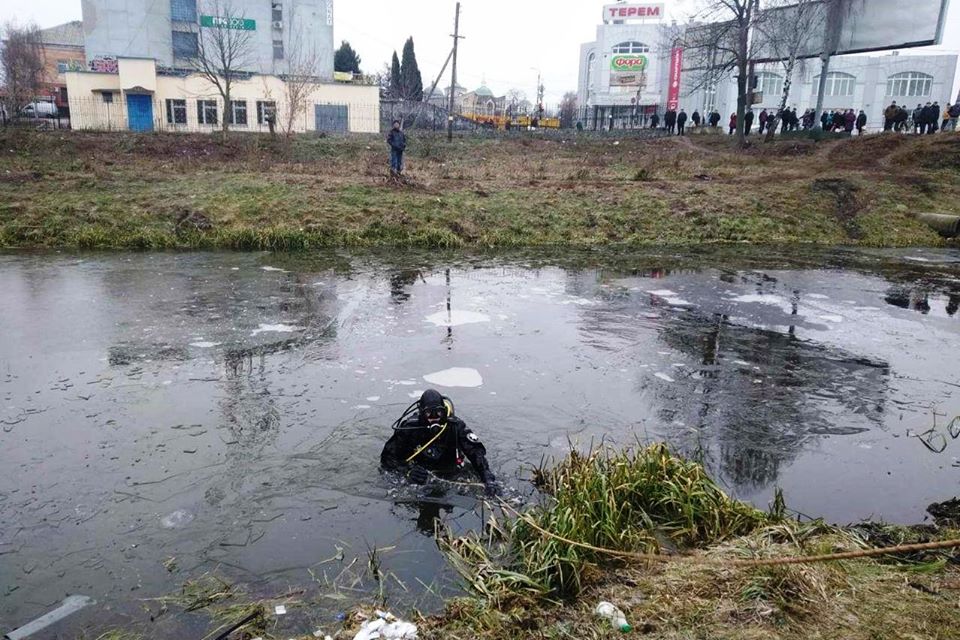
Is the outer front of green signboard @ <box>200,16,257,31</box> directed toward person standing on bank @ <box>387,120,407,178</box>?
yes

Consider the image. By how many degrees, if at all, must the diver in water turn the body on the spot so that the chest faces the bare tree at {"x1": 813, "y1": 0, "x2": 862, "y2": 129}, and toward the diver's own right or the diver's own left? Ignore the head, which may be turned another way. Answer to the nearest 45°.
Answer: approximately 135° to the diver's own left

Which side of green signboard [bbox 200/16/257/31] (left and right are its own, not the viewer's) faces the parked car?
right

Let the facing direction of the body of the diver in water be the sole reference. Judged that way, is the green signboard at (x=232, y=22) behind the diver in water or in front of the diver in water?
behind

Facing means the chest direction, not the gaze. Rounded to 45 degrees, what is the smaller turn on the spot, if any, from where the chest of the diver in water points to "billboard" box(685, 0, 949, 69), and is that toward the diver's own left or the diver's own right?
approximately 135° to the diver's own left

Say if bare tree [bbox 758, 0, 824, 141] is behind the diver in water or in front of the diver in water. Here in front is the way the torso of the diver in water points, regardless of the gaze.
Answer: behind

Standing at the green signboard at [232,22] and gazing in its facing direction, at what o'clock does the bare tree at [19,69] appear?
The bare tree is roughly at 3 o'clock from the green signboard.

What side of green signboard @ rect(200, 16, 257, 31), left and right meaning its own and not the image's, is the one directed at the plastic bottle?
front

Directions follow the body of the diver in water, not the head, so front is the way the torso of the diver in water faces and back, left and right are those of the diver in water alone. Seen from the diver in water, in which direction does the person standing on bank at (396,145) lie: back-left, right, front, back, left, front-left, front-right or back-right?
back

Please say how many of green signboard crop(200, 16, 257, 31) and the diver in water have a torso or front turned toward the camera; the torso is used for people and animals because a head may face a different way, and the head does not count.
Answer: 2

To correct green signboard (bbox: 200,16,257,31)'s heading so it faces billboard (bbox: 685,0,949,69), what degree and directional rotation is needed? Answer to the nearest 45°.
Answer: approximately 45° to its left

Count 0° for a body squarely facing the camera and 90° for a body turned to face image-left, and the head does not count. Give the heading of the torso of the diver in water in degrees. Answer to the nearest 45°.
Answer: approximately 0°
